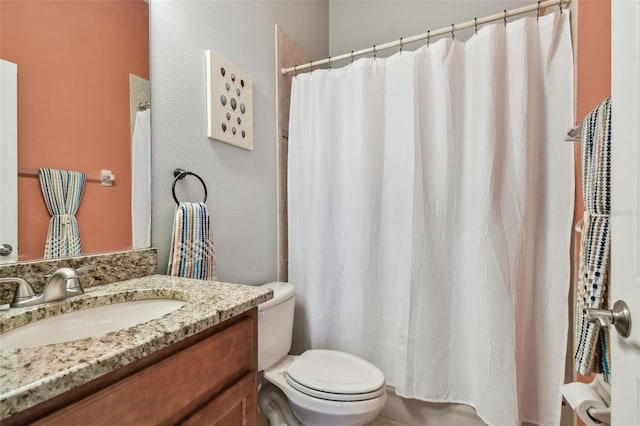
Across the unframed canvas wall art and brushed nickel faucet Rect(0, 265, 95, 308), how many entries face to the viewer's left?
0

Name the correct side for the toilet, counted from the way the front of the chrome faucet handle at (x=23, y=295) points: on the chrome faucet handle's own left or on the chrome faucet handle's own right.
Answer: on the chrome faucet handle's own left

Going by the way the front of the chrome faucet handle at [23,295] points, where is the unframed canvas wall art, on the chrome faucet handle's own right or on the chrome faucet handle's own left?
on the chrome faucet handle's own left

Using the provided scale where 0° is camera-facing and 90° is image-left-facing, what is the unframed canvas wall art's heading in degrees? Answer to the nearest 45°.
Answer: approximately 315°

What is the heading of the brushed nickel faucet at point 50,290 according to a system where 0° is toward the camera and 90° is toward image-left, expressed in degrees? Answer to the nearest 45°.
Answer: approximately 315°

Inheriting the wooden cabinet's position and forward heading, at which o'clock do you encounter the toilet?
The toilet is roughly at 9 o'clock from the wooden cabinet.

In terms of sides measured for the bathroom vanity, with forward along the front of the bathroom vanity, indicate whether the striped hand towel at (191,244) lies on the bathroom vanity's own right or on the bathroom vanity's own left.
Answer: on the bathroom vanity's own left

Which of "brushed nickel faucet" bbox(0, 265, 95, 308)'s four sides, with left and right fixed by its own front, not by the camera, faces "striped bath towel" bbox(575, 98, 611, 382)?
front

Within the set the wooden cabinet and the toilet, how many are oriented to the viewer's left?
0
